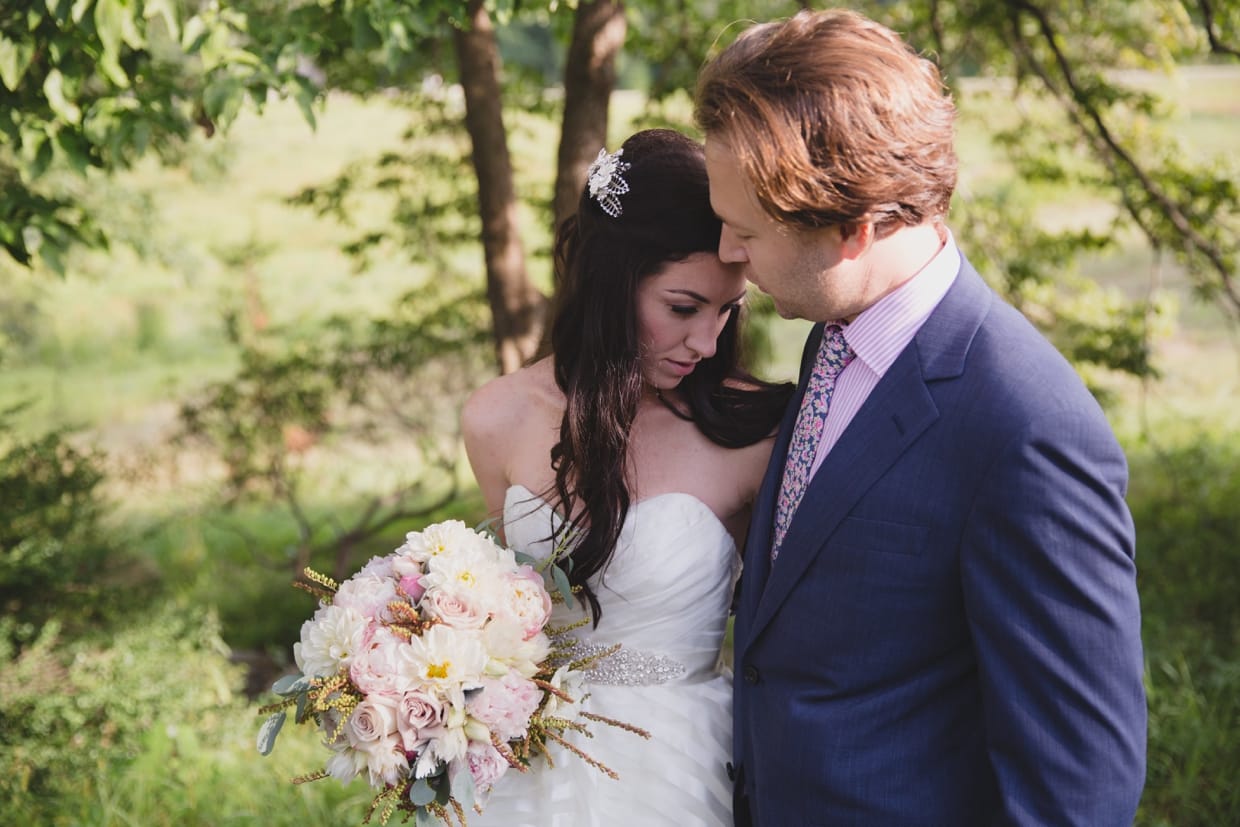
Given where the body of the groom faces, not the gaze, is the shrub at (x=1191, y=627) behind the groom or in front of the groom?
behind

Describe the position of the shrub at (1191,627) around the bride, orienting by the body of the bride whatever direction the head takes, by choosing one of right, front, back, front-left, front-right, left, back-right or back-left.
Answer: back-left

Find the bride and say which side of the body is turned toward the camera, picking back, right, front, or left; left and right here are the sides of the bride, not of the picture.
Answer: front

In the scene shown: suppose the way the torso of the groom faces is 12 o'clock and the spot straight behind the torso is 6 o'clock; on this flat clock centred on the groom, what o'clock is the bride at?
The bride is roughly at 3 o'clock from the groom.

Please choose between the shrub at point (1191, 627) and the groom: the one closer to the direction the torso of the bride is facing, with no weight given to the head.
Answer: the groom

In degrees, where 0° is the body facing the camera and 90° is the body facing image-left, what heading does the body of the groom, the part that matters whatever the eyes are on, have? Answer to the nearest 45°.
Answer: approximately 45°

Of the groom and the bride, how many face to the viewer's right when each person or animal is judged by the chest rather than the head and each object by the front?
0

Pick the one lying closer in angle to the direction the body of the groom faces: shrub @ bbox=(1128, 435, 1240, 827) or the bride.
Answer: the bride

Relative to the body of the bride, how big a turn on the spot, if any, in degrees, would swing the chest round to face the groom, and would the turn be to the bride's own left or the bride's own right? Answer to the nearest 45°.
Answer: approximately 45° to the bride's own left
